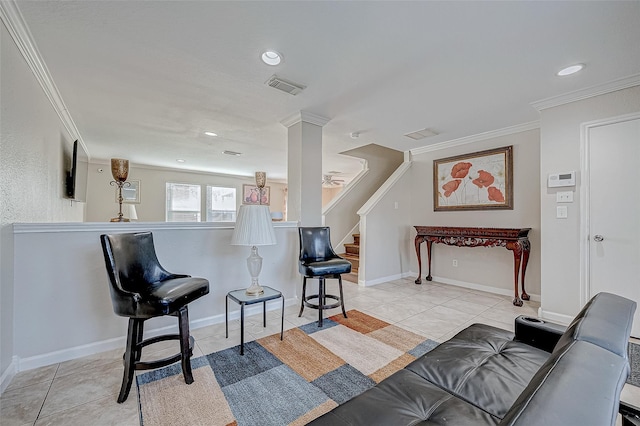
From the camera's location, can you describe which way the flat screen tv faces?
facing to the right of the viewer

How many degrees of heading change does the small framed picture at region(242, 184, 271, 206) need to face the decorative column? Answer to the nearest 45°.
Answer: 0° — it already faces it

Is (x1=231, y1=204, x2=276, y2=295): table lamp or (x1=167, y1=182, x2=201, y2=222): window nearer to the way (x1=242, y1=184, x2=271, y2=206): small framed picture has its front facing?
the table lamp

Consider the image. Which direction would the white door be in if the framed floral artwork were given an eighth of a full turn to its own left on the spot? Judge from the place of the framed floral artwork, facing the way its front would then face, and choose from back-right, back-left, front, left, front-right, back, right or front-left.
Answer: front-left

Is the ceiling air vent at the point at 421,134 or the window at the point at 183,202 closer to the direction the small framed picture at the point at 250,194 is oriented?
the ceiling air vent

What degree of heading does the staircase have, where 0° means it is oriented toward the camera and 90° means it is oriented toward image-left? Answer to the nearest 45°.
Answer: approximately 45°

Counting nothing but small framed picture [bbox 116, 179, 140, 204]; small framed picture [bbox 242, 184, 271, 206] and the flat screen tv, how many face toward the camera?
2

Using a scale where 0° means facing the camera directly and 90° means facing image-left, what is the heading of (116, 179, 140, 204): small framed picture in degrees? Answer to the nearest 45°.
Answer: approximately 0°

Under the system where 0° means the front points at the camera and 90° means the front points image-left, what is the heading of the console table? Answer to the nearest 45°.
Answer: approximately 45°
